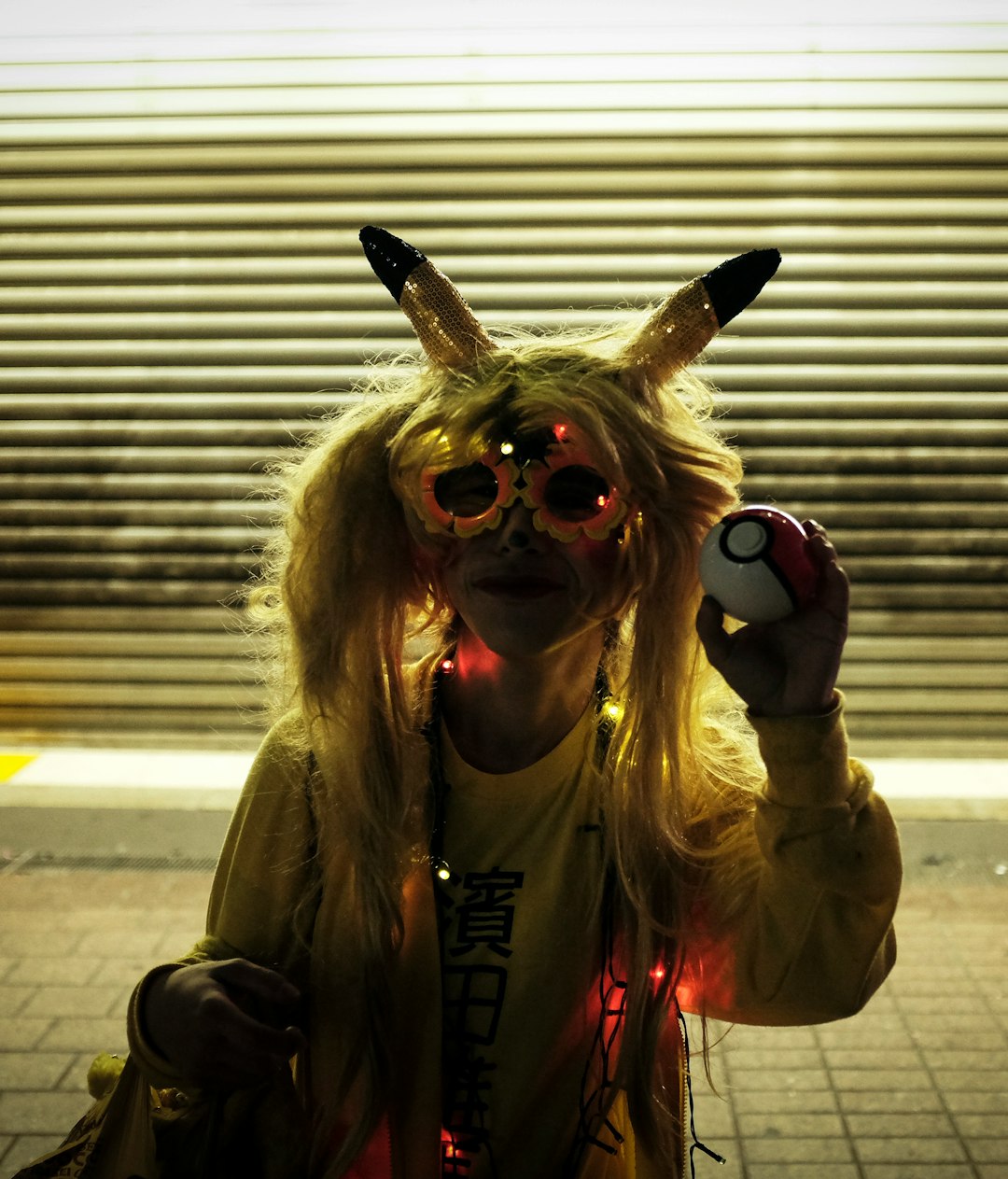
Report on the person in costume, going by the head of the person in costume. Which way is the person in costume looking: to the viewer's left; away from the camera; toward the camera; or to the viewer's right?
toward the camera

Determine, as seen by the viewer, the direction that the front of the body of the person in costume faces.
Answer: toward the camera
